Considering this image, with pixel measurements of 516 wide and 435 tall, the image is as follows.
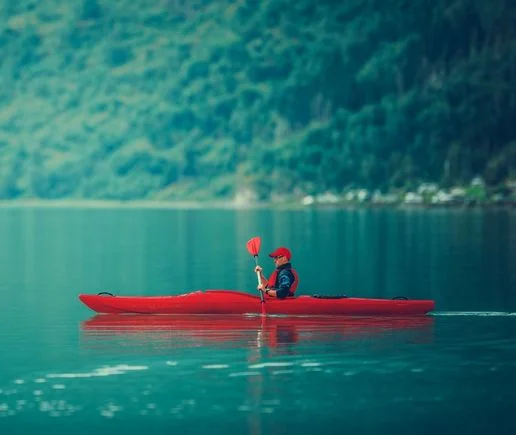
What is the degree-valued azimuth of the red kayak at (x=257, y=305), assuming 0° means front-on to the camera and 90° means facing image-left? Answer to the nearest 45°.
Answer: approximately 90°

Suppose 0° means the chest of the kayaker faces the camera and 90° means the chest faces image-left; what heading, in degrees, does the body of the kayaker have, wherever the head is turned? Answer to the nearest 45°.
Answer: approximately 90°
